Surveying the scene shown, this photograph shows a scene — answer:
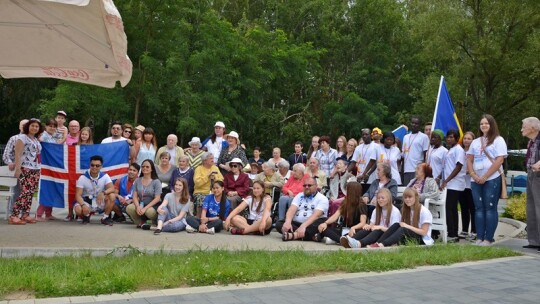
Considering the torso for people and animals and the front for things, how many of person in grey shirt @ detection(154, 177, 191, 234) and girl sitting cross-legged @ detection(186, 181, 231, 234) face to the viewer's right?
0

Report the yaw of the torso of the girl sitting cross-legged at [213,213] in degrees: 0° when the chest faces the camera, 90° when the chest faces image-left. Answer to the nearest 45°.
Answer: approximately 45°

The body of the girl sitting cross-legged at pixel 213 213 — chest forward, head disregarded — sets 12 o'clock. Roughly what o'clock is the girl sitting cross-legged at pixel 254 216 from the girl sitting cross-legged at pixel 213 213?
the girl sitting cross-legged at pixel 254 216 is roughly at 8 o'clock from the girl sitting cross-legged at pixel 213 213.

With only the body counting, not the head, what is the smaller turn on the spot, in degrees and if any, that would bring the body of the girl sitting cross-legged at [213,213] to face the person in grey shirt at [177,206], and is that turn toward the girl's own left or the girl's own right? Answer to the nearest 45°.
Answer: approximately 45° to the girl's own right

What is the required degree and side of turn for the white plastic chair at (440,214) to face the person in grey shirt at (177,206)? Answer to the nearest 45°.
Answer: approximately 45° to its right

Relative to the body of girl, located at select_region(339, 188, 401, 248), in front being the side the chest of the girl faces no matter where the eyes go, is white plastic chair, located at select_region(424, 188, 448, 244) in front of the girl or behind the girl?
behind

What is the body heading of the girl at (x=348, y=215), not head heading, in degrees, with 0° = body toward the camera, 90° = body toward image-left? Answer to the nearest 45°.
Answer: approximately 45°
